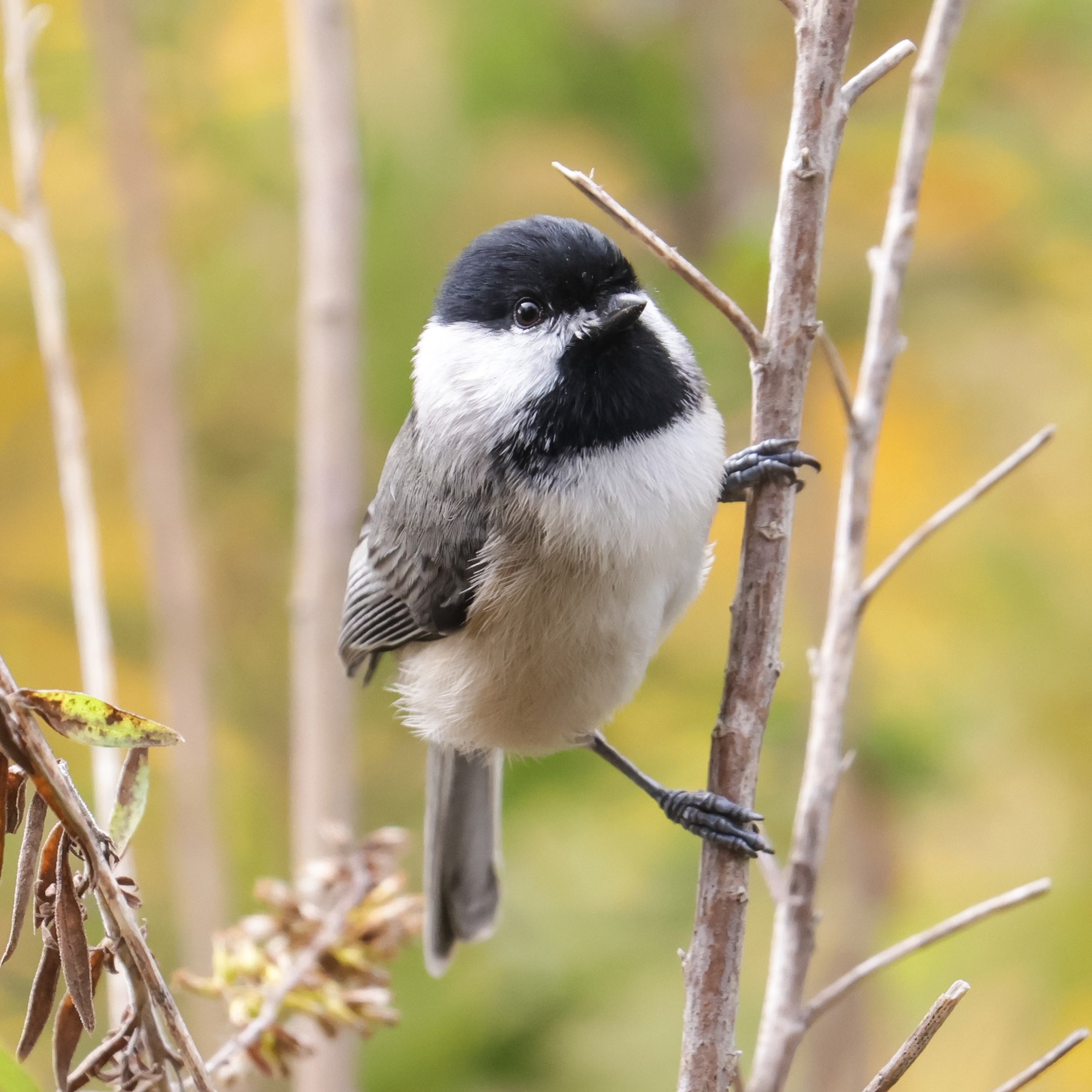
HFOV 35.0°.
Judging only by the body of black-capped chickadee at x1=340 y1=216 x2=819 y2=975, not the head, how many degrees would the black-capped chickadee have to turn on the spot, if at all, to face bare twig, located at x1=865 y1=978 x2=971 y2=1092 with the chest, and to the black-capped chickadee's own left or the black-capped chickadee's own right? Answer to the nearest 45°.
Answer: approximately 45° to the black-capped chickadee's own left

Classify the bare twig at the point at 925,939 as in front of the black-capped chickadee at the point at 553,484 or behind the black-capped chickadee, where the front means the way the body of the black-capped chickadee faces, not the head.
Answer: in front

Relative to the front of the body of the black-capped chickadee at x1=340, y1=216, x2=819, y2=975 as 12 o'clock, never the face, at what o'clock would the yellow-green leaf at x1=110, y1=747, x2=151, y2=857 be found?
The yellow-green leaf is roughly at 4 o'clock from the black-capped chickadee.

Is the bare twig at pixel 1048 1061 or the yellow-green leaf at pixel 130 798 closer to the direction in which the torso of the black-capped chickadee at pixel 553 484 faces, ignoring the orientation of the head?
the bare twig

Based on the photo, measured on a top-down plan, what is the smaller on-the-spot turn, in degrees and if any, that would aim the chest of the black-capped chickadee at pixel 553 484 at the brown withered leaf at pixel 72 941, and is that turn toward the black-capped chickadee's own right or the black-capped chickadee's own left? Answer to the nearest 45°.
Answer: approximately 45° to the black-capped chickadee's own right

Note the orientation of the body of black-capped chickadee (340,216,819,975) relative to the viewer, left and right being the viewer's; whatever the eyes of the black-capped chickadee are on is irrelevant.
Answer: facing the viewer and to the right of the viewer

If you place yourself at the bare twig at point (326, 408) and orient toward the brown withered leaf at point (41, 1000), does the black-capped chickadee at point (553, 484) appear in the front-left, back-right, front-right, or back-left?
front-left
